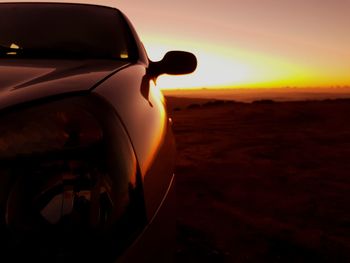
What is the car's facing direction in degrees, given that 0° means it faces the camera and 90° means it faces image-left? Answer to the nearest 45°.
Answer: approximately 0°
